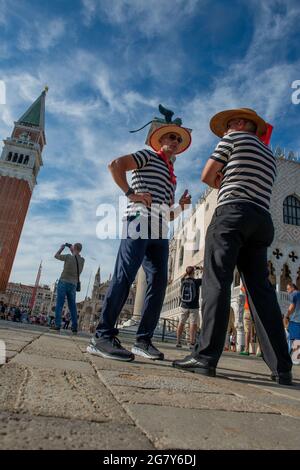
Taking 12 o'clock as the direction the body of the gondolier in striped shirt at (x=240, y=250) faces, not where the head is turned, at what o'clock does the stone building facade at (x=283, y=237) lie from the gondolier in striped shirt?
The stone building facade is roughly at 2 o'clock from the gondolier in striped shirt.

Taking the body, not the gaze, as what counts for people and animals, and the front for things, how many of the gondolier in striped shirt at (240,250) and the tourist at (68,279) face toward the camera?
0

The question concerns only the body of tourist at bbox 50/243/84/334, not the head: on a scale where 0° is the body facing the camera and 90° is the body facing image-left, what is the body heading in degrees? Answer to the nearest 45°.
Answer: approximately 135°

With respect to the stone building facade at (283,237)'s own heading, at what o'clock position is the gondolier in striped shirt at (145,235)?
The gondolier in striped shirt is roughly at 11 o'clock from the stone building facade.

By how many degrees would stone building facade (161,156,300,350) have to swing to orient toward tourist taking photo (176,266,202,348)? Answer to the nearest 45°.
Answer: approximately 45° to its left

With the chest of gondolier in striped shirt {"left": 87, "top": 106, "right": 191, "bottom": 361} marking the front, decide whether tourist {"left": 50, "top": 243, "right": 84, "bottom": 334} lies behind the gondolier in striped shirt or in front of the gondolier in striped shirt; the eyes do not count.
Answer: behind

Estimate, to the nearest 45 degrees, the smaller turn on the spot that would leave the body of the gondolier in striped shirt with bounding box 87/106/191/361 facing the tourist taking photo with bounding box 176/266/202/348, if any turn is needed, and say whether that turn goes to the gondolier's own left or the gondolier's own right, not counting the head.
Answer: approximately 135° to the gondolier's own left

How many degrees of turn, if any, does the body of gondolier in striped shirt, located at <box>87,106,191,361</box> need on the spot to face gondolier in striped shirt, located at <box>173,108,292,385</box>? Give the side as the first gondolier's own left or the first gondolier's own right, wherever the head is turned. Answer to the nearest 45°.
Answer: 0° — they already face them

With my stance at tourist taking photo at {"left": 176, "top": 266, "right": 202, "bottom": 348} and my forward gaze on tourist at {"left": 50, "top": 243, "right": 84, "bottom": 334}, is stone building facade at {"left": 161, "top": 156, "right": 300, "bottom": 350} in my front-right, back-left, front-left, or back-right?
back-right

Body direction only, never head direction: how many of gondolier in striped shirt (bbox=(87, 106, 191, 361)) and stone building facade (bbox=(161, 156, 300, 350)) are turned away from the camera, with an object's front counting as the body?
0

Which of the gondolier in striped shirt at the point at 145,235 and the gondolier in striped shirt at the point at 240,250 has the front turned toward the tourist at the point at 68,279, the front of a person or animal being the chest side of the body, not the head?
the gondolier in striped shirt at the point at 240,250

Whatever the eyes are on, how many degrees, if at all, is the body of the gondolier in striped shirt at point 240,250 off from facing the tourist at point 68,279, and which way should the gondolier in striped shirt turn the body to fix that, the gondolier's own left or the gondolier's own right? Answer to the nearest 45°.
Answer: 0° — they already face them

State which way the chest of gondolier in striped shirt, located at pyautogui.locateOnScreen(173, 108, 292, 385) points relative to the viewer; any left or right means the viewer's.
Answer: facing away from the viewer and to the left of the viewer
